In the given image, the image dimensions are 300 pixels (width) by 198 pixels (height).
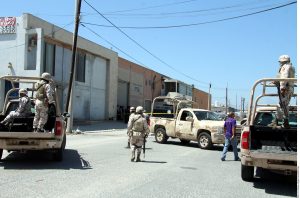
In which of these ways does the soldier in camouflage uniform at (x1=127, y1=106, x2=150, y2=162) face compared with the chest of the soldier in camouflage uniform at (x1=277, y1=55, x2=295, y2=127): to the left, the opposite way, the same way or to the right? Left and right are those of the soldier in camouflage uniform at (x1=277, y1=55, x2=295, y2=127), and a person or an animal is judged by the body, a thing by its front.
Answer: to the right

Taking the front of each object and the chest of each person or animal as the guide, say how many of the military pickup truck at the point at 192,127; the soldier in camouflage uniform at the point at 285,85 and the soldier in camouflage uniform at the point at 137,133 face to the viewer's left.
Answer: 1

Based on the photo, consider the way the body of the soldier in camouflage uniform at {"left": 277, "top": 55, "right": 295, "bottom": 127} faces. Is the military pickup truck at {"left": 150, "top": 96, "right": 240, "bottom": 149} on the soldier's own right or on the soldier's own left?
on the soldier's own right

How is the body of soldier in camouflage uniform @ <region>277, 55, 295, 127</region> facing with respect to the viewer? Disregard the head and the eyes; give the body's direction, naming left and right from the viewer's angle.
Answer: facing to the left of the viewer

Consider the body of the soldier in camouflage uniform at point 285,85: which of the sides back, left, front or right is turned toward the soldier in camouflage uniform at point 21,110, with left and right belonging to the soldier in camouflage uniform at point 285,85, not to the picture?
front

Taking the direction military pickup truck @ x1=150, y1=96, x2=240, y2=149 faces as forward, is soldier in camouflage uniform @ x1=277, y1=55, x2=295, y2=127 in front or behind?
in front

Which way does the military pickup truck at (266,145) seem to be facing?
away from the camera

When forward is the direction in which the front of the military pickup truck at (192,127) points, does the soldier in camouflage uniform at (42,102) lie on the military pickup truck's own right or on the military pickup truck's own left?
on the military pickup truck's own right

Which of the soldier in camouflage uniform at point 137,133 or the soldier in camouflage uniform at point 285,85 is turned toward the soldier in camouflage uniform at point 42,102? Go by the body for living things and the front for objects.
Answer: the soldier in camouflage uniform at point 285,85
